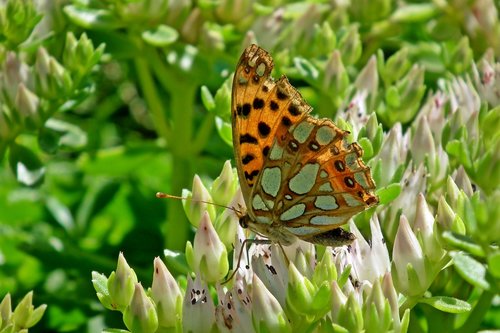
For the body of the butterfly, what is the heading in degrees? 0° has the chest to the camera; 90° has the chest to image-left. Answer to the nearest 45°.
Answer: approximately 90°
